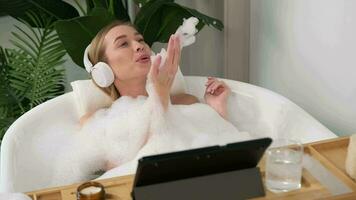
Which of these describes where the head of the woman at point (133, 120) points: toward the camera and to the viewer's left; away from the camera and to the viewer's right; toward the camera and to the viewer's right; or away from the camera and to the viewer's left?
toward the camera and to the viewer's right

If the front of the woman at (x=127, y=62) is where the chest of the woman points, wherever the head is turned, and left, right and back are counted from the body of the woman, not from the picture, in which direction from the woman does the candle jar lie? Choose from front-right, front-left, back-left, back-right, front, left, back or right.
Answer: front-right

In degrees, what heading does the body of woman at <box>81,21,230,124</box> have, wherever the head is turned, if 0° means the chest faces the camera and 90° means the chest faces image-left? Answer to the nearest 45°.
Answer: approximately 315°

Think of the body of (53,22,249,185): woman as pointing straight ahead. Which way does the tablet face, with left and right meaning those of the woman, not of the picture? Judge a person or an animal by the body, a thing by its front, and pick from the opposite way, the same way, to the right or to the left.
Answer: the opposite way

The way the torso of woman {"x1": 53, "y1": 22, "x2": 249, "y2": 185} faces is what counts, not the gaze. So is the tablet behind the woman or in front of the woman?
in front

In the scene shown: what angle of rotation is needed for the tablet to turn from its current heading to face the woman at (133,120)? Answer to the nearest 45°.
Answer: approximately 45° to its right

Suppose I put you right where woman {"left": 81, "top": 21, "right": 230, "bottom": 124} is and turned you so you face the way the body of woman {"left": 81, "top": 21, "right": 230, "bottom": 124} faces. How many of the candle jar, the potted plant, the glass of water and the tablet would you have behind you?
1

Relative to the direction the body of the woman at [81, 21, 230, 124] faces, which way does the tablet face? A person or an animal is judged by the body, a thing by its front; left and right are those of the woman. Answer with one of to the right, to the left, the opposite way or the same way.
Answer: the opposite way

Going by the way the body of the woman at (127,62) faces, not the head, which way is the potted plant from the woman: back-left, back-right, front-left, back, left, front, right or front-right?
back

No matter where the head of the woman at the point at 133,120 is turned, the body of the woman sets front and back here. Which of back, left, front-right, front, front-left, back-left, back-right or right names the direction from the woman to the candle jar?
front-right
